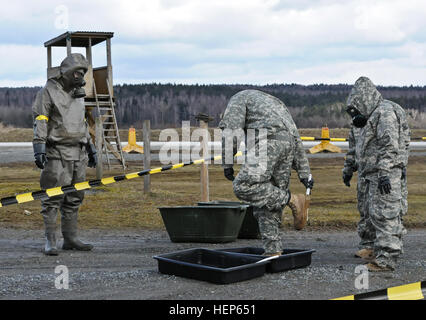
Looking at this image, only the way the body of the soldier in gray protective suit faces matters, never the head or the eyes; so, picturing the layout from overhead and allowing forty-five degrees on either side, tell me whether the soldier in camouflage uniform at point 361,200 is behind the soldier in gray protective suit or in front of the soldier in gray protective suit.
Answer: in front

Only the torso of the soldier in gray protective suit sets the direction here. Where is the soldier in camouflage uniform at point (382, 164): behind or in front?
in front

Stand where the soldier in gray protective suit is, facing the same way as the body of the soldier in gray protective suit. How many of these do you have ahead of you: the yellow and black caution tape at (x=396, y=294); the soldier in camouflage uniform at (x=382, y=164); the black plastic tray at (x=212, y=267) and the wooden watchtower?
3

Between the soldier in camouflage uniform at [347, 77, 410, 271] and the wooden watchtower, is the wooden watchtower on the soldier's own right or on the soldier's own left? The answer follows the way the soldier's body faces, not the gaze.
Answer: on the soldier's own right

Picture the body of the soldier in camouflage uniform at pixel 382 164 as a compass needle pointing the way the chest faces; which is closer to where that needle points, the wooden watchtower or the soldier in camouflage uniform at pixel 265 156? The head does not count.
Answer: the soldier in camouflage uniform

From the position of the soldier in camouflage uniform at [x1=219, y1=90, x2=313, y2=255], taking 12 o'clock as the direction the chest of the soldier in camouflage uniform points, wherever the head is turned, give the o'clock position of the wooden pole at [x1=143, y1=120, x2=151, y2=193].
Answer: The wooden pole is roughly at 1 o'clock from the soldier in camouflage uniform.

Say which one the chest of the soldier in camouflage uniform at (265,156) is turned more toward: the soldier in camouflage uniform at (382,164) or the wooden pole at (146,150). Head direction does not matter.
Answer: the wooden pole

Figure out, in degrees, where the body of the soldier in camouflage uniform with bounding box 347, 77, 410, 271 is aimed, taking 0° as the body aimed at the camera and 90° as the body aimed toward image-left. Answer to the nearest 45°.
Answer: approximately 90°

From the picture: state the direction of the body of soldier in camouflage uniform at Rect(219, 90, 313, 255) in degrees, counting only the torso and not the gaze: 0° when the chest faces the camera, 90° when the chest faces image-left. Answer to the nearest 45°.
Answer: approximately 135°

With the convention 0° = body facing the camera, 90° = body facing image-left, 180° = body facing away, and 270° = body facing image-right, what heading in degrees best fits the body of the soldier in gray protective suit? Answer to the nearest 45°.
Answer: approximately 315°

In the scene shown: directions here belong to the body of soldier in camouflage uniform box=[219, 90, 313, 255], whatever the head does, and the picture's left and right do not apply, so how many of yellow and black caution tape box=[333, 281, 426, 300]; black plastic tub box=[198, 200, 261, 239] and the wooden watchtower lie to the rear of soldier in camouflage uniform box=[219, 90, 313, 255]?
1

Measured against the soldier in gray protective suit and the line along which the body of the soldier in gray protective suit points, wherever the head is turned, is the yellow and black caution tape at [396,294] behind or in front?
in front
